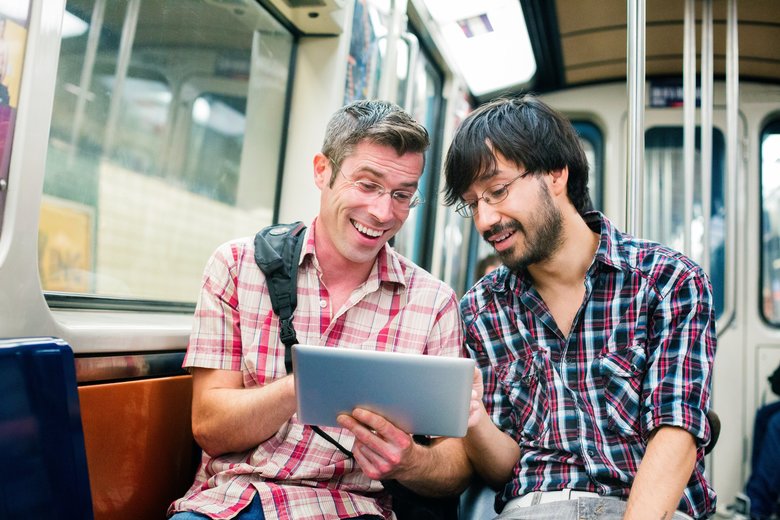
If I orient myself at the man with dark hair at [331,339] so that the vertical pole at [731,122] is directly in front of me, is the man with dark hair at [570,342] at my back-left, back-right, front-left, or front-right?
front-right

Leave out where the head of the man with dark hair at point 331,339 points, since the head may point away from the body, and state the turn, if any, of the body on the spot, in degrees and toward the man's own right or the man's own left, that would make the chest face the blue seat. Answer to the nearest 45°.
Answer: approximately 45° to the man's own right

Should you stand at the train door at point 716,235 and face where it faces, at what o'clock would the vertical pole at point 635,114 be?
The vertical pole is roughly at 12 o'clock from the train door.

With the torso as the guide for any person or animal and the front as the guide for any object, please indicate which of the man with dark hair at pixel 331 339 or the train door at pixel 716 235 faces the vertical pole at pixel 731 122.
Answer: the train door

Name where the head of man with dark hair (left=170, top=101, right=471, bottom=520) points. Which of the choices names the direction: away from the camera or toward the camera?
toward the camera

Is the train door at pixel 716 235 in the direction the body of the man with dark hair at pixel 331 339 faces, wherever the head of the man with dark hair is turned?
no

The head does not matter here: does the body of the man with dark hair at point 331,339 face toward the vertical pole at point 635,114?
no

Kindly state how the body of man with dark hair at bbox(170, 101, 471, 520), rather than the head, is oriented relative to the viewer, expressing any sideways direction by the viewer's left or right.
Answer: facing the viewer

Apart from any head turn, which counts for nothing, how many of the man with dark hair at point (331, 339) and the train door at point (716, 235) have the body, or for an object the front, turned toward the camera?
2

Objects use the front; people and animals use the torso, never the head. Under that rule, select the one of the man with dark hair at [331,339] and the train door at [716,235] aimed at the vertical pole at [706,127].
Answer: the train door

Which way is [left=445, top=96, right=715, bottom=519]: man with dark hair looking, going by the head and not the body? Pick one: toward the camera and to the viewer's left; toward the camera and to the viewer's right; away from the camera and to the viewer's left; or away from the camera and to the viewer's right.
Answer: toward the camera and to the viewer's left

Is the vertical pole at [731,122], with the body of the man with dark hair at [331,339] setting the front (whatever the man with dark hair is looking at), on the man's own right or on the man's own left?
on the man's own left

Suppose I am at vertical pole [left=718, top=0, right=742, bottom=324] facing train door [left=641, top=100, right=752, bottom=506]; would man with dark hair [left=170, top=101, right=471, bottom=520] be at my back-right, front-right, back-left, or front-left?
back-left

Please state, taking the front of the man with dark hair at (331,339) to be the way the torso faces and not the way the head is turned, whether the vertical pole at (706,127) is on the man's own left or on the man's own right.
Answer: on the man's own left

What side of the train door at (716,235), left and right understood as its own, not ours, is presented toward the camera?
front

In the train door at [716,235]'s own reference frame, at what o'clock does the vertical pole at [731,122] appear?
The vertical pole is roughly at 12 o'clock from the train door.

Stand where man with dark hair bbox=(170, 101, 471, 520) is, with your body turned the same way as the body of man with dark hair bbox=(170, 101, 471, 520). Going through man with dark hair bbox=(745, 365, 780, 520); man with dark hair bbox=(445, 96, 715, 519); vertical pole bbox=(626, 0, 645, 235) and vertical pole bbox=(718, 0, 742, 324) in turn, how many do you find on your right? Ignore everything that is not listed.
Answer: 0
